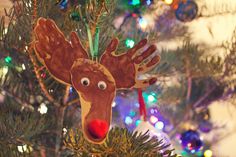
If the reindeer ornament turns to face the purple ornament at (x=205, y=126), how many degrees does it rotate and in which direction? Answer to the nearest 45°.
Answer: approximately 135° to its left

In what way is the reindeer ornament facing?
toward the camera

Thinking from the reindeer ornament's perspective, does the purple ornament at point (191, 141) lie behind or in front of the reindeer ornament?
behind
